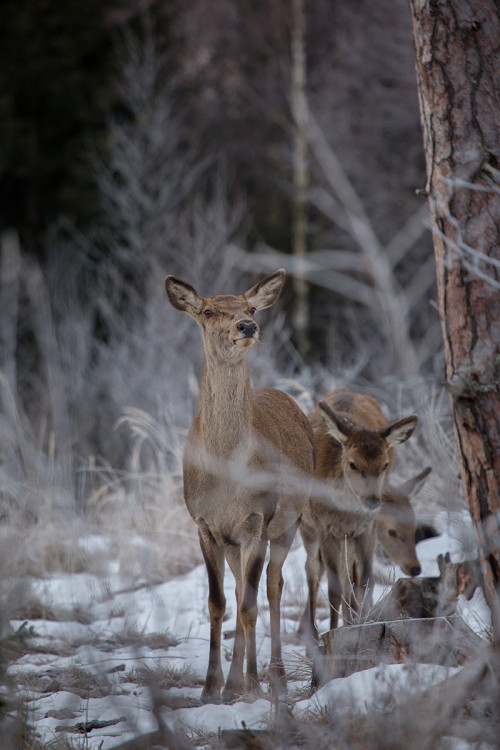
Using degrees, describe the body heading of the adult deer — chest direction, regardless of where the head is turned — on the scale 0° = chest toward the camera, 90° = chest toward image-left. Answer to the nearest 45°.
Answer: approximately 0°

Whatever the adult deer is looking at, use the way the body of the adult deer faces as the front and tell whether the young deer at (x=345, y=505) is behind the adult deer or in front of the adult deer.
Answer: behind

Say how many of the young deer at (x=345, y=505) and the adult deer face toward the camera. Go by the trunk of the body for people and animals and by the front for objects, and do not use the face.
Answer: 2

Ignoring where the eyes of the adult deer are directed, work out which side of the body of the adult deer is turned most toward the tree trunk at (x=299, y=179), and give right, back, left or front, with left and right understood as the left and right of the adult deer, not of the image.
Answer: back

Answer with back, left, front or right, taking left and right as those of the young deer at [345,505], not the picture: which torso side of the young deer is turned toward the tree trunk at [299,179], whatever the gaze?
back
